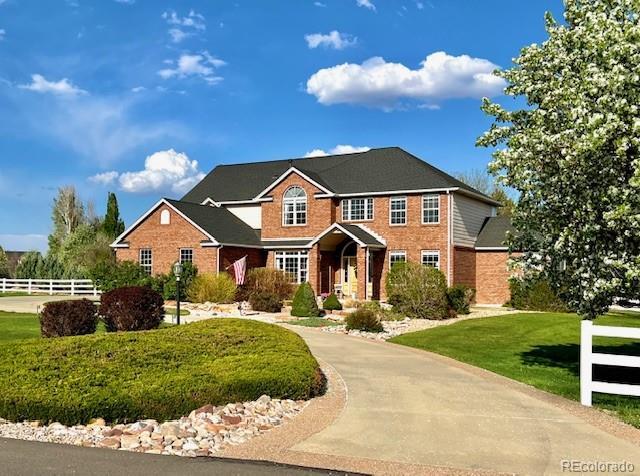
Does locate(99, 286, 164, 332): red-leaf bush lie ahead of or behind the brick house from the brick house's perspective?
ahead

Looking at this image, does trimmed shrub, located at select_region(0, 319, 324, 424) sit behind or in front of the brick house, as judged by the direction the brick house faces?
in front

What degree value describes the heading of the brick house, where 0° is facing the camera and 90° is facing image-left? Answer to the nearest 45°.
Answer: approximately 45°

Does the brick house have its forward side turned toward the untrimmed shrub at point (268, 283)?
yes

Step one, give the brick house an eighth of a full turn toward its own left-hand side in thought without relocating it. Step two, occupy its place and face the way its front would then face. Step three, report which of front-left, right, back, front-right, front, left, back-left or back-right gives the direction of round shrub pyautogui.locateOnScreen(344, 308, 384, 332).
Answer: front

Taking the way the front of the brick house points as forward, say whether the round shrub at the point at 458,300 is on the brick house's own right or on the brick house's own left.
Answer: on the brick house's own left

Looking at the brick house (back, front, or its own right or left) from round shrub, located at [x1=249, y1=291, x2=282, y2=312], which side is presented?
front

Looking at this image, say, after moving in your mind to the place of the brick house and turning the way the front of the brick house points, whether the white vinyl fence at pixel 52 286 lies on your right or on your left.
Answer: on your right

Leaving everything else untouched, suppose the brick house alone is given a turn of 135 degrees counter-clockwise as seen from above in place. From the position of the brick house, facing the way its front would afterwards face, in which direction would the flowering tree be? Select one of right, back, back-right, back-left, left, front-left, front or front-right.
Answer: right
